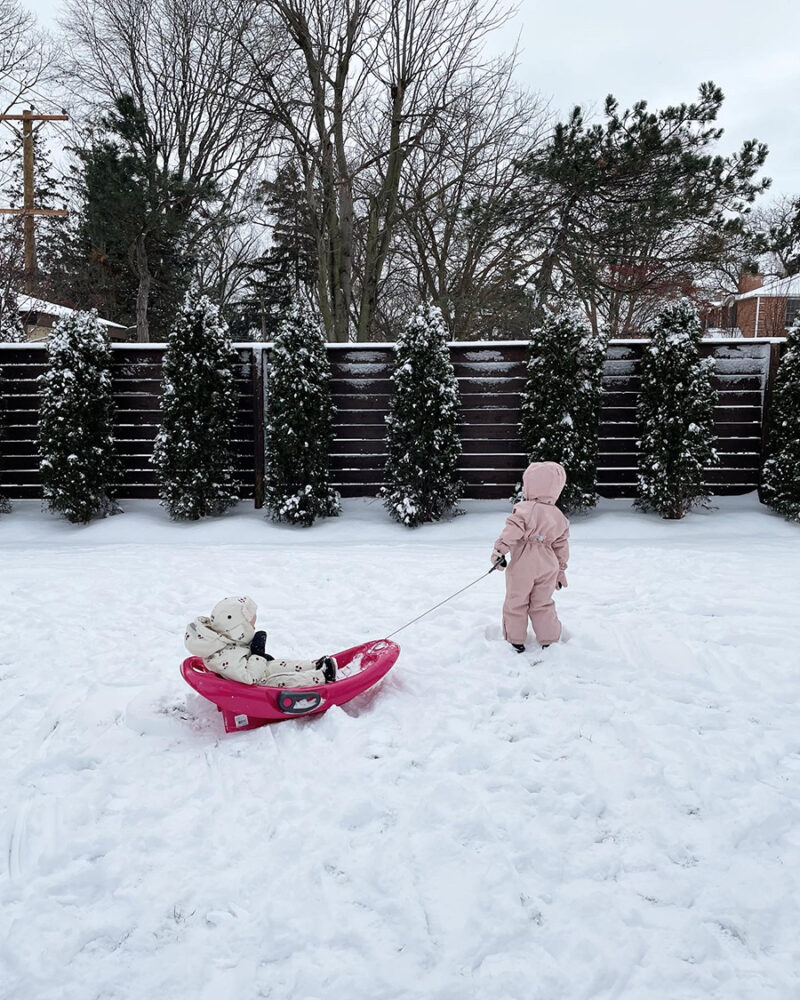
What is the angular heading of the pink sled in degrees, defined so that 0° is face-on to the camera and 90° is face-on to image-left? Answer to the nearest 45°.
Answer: approximately 270°

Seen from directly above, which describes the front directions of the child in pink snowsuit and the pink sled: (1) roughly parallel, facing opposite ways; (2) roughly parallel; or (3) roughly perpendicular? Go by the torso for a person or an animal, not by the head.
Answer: roughly perpendicular

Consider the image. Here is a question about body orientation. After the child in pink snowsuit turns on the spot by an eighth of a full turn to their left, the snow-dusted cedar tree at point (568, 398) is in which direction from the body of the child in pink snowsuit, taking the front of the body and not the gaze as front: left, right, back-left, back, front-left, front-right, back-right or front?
front-right

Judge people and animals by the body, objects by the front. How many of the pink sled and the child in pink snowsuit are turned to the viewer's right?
1

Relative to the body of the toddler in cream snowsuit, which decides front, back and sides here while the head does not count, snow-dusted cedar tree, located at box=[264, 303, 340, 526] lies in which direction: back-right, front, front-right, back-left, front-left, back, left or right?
left

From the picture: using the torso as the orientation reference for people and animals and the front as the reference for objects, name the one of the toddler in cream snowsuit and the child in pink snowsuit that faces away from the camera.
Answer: the child in pink snowsuit

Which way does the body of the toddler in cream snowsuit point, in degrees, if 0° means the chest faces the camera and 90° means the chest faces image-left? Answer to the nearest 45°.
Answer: approximately 270°

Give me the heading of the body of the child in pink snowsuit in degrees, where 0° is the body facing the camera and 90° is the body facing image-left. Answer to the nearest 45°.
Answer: approximately 180°

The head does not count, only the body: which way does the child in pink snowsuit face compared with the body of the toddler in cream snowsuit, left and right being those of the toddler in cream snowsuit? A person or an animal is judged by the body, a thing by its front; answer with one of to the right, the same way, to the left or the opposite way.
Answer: to the left

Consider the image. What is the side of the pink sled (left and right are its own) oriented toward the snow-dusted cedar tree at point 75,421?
left

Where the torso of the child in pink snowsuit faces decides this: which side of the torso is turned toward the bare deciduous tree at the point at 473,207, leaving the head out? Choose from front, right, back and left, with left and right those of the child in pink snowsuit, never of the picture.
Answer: front
